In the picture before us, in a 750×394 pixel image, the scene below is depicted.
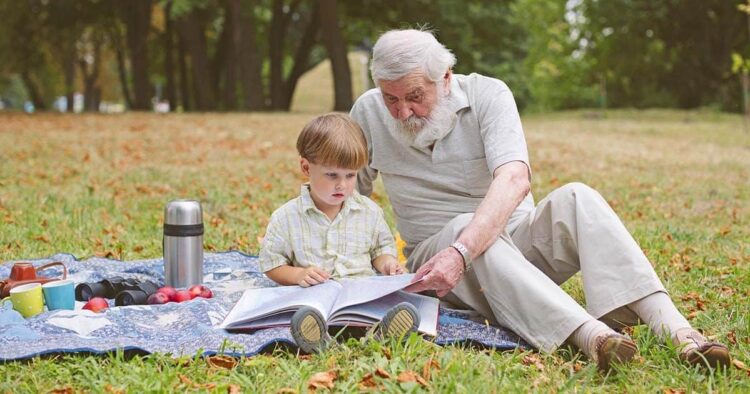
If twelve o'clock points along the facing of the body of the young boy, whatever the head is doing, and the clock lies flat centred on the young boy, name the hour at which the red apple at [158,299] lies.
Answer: The red apple is roughly at 3 o'clock from the young boy.

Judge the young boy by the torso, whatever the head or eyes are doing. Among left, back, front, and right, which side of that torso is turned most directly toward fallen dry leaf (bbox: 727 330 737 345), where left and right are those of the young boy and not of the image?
left

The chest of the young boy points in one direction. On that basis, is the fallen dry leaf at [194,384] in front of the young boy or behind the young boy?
in front

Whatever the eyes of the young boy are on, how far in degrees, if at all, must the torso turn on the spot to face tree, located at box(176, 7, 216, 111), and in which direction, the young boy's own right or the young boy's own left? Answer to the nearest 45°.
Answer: approximately 180°

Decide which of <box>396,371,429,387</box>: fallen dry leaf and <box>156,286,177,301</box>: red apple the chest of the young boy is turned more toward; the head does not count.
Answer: the fallen dry leaf

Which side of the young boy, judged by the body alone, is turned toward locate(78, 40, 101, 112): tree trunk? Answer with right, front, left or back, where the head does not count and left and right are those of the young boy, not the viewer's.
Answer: back

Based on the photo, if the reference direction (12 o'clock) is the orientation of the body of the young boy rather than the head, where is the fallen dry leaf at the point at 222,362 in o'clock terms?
The fallen dry leaf is roughly at 1 o'clock from the young boy.

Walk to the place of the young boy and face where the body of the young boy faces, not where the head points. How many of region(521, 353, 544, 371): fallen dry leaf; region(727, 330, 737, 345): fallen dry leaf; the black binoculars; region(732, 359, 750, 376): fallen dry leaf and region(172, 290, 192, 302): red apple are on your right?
2

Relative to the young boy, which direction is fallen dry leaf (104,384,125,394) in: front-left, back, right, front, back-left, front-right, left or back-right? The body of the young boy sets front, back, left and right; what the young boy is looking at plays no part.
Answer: front-right

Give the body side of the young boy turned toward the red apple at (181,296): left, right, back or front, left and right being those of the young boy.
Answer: right

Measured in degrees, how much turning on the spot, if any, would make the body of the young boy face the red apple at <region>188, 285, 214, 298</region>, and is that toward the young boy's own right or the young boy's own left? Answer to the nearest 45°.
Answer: approximately 90° to the young boy's own right

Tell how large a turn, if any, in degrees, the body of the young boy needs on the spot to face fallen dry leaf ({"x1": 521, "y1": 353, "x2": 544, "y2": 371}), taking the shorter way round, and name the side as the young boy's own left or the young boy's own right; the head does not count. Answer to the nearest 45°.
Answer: approximately 45° to the young boy's own left

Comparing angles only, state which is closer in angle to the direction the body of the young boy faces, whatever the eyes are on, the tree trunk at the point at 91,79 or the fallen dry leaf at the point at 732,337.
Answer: the fallen dry leaf

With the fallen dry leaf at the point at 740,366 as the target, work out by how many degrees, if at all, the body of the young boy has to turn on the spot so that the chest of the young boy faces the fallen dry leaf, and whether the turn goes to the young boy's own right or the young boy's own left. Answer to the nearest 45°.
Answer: approximately 45° to the young boy's own left

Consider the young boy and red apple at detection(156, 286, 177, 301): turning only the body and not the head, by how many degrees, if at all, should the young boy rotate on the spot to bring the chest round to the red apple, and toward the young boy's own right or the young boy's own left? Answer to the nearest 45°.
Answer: approximately 90° to the young boy's own right
